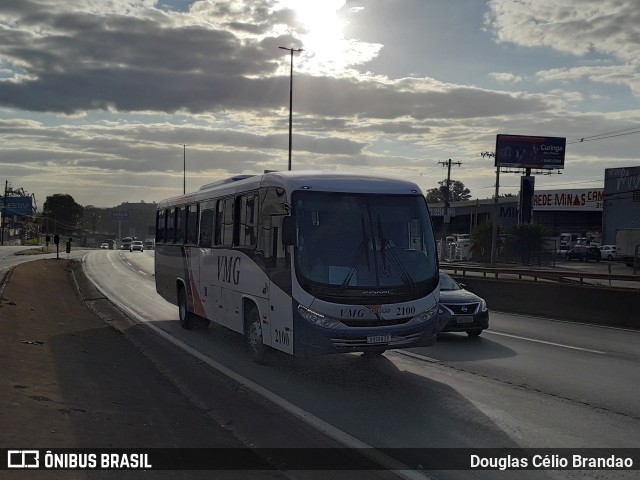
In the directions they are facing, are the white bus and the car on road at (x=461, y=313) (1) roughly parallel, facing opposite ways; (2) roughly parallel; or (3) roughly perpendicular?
roughly parallel

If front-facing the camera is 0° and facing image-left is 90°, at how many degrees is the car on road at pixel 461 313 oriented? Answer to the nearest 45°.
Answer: approximately 315°

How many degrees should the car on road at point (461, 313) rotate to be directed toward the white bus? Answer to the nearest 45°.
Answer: approximately 45° to its right

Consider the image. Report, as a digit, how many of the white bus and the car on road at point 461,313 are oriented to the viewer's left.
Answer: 0

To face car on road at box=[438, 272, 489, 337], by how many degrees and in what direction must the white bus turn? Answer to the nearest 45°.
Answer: approximately 90° to its left

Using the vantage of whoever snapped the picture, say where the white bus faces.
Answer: facing the viewer and to the right of the viewer
